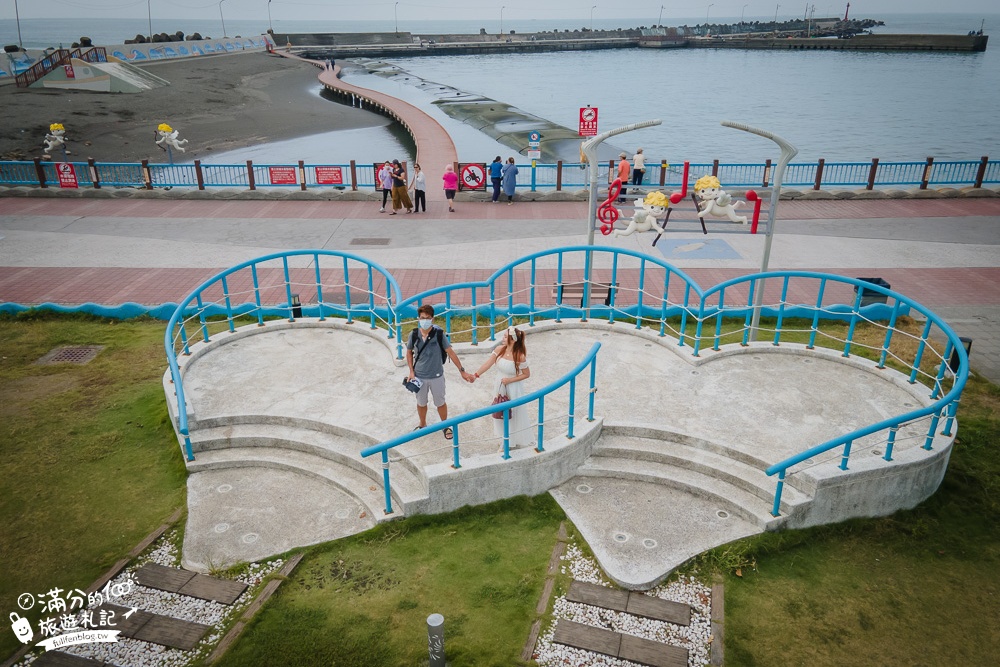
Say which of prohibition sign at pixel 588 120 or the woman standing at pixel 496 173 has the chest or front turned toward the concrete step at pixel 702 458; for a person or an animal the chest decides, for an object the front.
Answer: the prohibition sign

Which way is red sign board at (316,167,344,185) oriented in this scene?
toward the camera

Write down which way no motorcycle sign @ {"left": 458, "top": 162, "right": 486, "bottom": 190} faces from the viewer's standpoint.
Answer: facing the viewer

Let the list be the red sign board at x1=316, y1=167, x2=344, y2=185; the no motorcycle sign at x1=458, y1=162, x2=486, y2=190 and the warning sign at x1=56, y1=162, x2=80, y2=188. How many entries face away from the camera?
0

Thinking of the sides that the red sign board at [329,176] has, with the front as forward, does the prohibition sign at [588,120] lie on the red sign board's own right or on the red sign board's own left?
on the red sign board's own left

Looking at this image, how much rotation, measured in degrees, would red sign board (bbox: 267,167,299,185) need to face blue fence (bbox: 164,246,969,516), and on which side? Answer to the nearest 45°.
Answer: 0° — it already faces it

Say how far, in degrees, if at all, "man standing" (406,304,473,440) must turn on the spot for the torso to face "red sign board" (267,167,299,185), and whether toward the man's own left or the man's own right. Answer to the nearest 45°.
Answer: approximately 180°

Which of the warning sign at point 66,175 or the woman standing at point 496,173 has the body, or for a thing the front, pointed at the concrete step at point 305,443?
the warning sign

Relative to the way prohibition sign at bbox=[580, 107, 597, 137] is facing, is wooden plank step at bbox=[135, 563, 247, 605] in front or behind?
in front

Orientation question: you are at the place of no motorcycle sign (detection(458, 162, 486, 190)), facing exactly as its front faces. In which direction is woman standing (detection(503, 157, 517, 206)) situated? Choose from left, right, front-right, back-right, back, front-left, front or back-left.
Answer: front-left

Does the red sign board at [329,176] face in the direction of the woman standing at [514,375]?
yes

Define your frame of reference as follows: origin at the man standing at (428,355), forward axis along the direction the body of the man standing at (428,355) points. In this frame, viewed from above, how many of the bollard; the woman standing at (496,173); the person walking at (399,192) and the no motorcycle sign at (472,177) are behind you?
3

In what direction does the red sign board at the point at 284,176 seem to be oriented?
toward the camera
